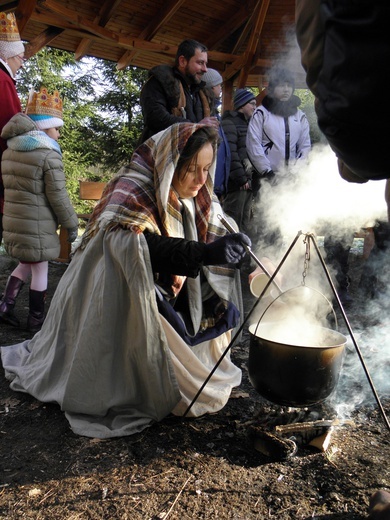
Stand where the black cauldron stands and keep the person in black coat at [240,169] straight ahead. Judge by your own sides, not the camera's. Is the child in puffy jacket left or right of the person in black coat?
left

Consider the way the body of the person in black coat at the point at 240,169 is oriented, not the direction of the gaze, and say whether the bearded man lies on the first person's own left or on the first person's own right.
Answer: on the first person's own right

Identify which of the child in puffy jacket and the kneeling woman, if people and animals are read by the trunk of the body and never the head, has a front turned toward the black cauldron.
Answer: the kneeling woman

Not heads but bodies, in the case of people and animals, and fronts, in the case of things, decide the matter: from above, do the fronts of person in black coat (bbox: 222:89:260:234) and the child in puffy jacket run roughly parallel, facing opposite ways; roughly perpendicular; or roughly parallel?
roughly perpendicular

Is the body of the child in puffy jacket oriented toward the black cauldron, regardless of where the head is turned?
no

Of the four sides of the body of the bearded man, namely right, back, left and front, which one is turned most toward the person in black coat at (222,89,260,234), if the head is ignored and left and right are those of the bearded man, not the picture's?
left

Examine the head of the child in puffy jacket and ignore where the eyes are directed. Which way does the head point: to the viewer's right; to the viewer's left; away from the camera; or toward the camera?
to the viewer's right

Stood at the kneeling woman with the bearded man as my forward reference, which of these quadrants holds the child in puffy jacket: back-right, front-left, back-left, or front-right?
front-left

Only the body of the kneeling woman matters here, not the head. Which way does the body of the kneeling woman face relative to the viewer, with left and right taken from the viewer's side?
facing the viewer and to the right of the viewer

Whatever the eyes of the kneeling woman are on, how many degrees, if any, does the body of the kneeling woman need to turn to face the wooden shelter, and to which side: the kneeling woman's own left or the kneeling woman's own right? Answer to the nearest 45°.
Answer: approximately 135° to the kneeling woman's own left

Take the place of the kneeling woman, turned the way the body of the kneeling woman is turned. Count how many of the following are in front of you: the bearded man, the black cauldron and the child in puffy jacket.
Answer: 1

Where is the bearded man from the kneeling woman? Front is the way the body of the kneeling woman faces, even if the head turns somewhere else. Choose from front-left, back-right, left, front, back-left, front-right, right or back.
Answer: back-left

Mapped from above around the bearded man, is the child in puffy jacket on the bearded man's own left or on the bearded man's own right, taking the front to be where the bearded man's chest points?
on the bearded man's own right

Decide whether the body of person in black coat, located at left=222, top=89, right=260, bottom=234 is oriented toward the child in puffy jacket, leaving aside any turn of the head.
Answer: no

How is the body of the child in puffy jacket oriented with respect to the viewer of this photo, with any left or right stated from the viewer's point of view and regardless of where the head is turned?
facing away from the viewer and to the right of the viewer

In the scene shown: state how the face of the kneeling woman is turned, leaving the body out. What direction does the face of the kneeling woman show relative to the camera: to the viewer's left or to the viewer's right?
to the viewer's right
